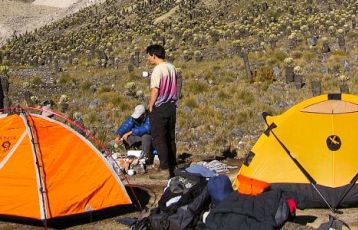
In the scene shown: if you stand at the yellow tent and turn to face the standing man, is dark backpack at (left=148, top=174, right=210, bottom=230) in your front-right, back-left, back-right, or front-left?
front-left

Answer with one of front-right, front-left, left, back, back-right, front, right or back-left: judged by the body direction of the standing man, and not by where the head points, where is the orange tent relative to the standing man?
left

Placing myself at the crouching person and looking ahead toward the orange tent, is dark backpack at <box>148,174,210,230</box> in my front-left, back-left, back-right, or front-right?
front-left

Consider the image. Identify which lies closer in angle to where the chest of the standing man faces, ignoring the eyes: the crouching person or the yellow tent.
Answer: the crouching person

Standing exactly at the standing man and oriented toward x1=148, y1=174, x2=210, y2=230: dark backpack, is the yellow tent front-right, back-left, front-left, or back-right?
front-left

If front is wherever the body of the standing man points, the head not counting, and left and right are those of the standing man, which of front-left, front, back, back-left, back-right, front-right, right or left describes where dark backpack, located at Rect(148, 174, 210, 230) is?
back-left

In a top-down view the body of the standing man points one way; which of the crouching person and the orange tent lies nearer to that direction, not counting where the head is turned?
the crouching person

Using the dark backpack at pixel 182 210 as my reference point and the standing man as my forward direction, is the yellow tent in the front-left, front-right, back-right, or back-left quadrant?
front-right

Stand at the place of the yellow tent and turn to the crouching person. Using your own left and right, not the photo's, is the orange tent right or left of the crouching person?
left

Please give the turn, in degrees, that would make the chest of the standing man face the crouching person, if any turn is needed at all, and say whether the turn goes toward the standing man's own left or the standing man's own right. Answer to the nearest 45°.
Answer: approximately 45° to the standing man's own right

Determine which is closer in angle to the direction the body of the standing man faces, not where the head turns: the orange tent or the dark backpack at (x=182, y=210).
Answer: the orange tent

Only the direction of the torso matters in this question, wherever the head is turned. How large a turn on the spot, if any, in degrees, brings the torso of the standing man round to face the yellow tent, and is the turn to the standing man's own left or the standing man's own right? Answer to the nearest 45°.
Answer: approximately 180°

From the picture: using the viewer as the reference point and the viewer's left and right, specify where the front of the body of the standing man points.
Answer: facing away from the viewer and to the left of the viewer

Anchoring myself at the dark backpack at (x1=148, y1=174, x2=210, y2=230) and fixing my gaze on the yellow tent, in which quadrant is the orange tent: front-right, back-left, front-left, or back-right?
back-left
